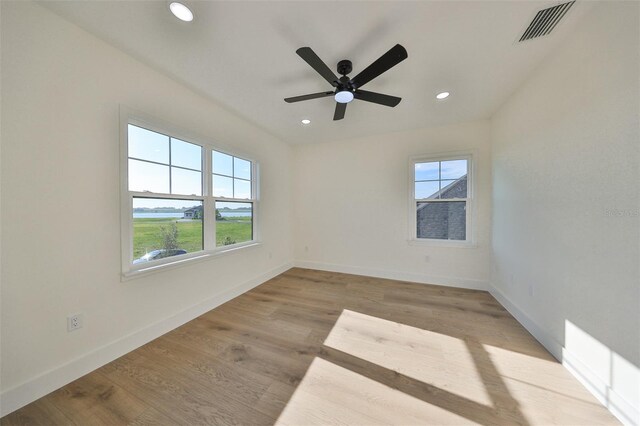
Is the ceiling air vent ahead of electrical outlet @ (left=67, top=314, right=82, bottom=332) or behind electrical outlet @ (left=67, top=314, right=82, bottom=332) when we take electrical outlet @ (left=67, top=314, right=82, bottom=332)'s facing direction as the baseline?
ahead

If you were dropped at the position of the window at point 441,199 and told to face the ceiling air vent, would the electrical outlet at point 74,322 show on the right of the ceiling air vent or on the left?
right

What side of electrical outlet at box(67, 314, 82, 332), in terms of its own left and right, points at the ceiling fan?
front

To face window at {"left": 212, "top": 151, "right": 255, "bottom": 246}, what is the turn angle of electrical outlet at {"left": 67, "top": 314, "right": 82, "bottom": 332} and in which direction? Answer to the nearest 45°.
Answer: approximately 45° to its left

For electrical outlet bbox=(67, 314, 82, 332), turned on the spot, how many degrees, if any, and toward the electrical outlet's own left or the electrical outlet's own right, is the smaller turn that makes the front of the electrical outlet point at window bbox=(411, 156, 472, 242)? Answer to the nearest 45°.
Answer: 0° — it already faces it

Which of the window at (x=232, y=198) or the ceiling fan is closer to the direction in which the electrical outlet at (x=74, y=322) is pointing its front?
the ceiling fan
